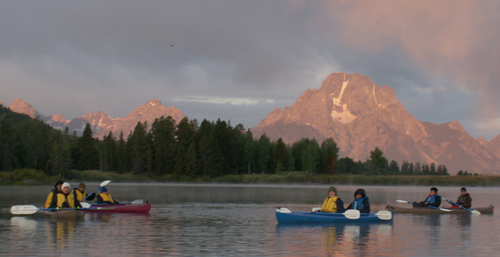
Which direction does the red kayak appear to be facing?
to the viewer's right

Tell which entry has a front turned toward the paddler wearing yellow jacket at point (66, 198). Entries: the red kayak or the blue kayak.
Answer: the blue kayak

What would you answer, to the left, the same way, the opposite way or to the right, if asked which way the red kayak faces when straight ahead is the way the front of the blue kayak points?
the opposite way

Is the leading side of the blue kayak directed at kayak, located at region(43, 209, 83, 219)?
yes

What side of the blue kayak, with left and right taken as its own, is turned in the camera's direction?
left

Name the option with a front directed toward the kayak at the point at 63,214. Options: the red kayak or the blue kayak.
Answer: the blue kayak

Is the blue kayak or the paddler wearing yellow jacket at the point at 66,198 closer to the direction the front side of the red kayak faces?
the blue kayak
